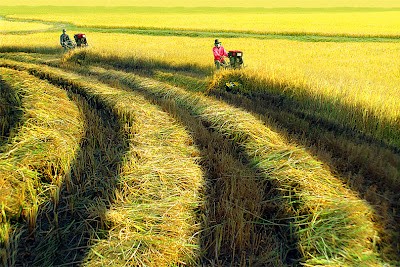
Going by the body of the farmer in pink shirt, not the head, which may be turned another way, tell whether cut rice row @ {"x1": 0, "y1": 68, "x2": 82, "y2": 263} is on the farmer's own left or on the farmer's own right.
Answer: on the farmer's own right

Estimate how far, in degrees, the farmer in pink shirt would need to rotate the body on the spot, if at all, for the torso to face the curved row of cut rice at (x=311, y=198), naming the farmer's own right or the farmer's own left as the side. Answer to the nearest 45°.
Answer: approximately 45° to the farmer's own right

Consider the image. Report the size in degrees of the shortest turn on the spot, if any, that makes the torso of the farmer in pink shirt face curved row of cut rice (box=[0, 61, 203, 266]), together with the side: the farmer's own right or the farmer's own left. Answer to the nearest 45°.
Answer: approximately 45° to the farmer's own right

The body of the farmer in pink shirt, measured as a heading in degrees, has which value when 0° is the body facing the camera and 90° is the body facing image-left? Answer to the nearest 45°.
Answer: approximately 315°
